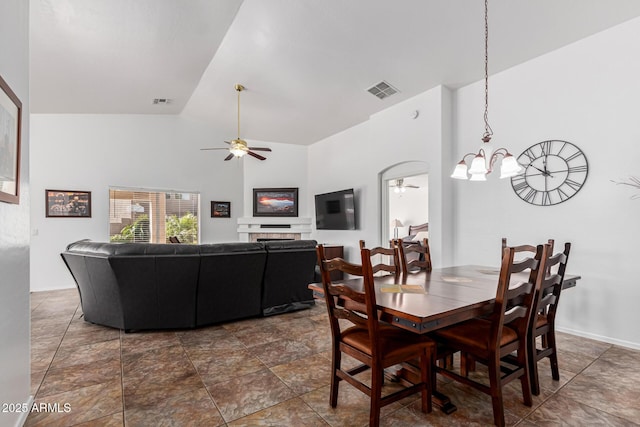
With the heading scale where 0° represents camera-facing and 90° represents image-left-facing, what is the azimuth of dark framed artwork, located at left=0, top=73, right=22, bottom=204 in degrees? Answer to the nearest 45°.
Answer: approximately 270°

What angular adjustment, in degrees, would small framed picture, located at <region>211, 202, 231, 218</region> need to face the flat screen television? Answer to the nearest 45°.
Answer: approximately 45° to its left

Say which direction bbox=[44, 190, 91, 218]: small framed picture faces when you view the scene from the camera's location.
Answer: facing the viewer

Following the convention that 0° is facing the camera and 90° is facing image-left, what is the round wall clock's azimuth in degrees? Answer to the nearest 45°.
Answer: approximately 45°

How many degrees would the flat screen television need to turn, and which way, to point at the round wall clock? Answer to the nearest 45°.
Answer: approximately 90° to its left

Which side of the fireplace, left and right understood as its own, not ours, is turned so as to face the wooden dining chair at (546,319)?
front

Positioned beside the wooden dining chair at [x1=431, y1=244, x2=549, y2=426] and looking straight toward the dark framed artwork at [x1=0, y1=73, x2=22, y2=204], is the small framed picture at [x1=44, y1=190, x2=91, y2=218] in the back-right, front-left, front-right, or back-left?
front-right

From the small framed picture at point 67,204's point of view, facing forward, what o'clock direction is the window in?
The window is roughly at 9 o'clock from the small framed picture.

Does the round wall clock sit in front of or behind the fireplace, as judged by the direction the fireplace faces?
in front

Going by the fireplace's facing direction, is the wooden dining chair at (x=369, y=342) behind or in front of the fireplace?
in front

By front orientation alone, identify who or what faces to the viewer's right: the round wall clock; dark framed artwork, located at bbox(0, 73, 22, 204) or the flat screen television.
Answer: the dark framed artwork

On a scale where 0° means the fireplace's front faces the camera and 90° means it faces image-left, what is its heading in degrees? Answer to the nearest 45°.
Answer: approximately 0°

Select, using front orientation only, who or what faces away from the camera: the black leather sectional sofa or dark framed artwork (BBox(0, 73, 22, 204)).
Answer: the black leather sectional sofa

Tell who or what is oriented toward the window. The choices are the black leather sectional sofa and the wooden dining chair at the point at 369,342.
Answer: the black leather sectional sofa

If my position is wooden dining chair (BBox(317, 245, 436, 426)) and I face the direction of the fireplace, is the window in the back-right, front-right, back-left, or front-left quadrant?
front-left

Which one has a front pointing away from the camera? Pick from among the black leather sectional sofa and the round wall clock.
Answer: the black leather sectional sofa

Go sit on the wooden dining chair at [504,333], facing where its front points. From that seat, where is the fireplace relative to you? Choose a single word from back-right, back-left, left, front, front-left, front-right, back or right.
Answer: front

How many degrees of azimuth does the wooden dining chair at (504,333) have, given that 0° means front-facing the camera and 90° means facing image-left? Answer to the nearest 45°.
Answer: approximately 135°

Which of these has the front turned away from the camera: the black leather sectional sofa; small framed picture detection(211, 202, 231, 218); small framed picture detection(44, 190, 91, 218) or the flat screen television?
the black leather sectional sofa

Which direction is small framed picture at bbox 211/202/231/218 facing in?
toward the camera
